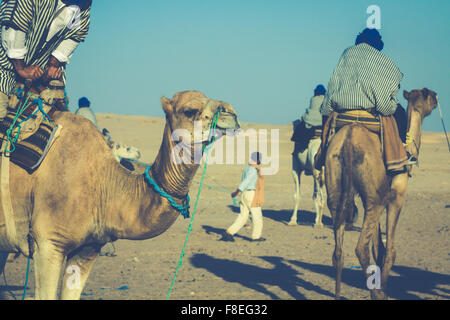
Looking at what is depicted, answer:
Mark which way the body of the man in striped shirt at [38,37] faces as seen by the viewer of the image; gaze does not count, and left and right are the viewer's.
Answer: facing the viewer and to the right of the viewer

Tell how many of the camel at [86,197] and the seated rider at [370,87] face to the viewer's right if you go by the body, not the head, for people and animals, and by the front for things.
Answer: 1

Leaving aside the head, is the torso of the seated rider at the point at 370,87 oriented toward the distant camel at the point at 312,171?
yes

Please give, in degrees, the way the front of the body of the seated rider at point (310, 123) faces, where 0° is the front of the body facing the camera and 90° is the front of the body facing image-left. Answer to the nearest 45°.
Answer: approximately 225°

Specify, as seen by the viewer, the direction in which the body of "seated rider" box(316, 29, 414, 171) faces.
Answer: away from the camera

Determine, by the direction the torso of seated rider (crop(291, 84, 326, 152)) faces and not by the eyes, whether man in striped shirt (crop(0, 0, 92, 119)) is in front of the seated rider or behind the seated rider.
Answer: behind

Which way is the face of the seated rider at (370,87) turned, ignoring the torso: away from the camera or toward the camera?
away from the camera

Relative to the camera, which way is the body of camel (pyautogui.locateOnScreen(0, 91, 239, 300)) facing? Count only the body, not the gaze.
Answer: to the viewer's right

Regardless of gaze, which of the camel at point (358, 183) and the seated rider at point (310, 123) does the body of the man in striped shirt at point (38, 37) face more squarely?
the camel

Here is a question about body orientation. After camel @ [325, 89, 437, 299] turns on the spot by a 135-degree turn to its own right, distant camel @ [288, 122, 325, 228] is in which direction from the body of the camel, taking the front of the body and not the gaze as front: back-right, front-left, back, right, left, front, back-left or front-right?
back

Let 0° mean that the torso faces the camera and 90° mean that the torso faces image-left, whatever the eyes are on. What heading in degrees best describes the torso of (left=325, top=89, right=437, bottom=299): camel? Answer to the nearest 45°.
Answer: approximately 225°
